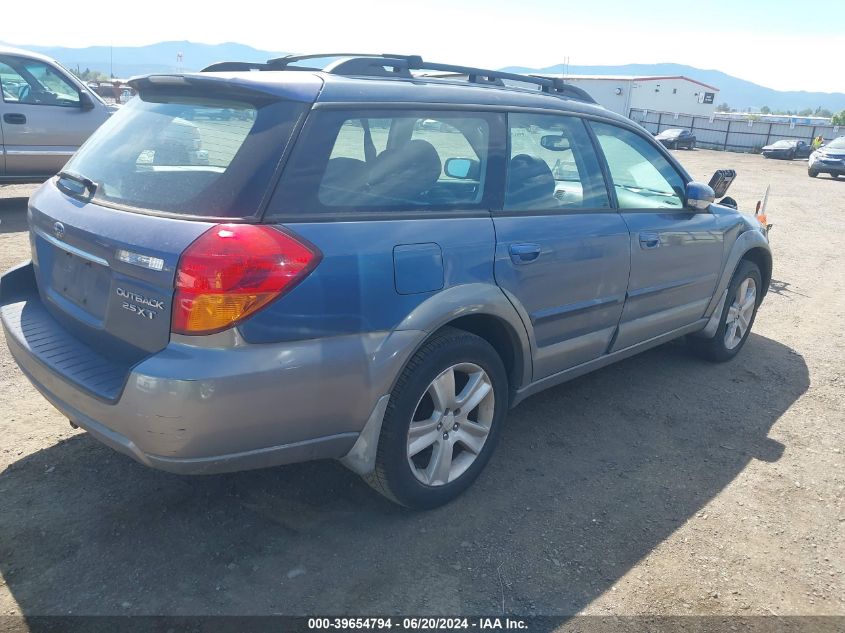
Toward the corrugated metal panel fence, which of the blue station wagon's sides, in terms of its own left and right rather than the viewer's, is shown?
front

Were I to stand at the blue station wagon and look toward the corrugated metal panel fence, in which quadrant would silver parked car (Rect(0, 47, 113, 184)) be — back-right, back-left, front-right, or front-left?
front-left

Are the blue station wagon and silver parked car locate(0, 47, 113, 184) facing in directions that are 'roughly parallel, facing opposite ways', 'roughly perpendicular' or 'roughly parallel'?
roughly parallel

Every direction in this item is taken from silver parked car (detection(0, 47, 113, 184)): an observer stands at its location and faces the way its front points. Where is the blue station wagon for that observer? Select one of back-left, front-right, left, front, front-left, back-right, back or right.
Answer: right

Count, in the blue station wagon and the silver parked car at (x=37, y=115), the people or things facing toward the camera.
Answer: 0

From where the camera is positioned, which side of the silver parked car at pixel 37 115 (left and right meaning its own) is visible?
right

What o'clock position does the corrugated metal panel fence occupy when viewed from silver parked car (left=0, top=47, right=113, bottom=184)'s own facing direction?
The corrugated metal panel fence is roughly at 11 o'clock from the silver parked car.

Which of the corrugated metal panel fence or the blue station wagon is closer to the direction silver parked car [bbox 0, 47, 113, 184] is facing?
the corrugated metal panel fence

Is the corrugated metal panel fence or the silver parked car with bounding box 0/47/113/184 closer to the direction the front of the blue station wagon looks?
the corrugated metal panel fence

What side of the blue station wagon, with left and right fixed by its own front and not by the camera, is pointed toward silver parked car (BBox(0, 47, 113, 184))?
left

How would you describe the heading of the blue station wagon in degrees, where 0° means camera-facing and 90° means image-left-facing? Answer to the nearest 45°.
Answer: approximately 225°
